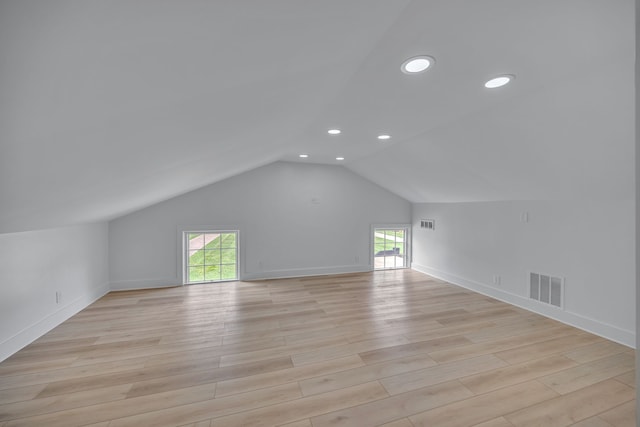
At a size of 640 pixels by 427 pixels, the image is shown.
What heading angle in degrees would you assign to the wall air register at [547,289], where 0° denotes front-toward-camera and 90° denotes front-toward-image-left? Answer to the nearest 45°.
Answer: approximately 45°

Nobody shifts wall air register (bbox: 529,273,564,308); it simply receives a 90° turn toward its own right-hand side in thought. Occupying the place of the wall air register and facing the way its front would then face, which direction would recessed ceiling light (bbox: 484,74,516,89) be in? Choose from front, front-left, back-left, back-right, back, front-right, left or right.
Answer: back-left

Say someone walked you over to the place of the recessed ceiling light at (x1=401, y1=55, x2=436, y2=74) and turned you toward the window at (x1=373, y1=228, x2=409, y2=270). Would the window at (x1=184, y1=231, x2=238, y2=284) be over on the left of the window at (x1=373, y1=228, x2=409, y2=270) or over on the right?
left

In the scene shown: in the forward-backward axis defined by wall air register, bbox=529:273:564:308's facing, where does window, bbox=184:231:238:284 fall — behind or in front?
in front

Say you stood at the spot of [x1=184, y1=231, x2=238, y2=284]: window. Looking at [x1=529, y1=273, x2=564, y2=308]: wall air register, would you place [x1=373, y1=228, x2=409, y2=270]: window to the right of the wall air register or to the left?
left

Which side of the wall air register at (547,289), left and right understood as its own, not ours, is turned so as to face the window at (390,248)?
right

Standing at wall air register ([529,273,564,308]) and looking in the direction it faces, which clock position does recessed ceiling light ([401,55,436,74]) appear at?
The recessed ceiling light is roughly at 11 o'clock from the wall air register.

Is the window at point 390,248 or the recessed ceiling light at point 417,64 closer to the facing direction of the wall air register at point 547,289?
the recessed ceiling light
